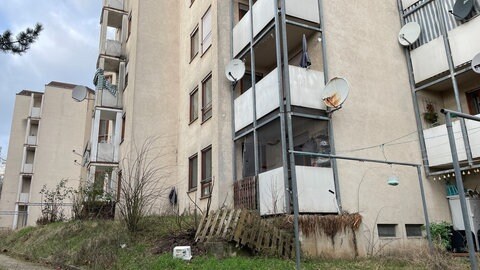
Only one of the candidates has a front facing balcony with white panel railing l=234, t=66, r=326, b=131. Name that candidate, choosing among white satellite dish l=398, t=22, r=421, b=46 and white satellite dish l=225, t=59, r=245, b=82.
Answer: white satellite dish l=398, t=22, r=421, b=46

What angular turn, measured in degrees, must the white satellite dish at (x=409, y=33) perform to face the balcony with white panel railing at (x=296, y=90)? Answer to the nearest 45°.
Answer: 0° — it already faces it

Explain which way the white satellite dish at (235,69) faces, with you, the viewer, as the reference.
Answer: facing the viewer and to the left of the viewer

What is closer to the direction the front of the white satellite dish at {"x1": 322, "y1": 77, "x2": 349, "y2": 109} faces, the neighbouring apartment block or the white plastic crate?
the white plastic crate

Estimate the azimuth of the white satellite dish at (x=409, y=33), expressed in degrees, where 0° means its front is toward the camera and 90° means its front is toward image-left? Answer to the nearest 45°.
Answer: approximately 45°

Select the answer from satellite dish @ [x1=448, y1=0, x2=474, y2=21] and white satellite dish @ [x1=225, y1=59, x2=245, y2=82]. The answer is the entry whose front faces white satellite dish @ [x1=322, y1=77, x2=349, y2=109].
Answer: the satellite dish

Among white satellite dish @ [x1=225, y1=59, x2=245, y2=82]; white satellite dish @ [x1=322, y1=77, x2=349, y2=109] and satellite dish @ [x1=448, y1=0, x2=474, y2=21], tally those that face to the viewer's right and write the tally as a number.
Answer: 0

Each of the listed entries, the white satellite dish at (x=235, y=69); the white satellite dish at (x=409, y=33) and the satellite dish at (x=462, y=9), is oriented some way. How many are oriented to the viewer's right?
0

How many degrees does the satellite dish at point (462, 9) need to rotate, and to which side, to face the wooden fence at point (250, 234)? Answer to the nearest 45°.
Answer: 0° — it already faces it

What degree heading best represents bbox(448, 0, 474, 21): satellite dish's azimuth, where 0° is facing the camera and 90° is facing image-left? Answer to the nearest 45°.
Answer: approximately 45°

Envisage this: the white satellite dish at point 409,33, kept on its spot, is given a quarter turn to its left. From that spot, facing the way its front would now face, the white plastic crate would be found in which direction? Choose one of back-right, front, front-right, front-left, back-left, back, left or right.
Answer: right

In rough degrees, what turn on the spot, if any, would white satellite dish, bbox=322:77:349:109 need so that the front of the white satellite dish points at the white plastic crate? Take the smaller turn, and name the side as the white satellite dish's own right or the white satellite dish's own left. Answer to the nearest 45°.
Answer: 0° — it already faces it

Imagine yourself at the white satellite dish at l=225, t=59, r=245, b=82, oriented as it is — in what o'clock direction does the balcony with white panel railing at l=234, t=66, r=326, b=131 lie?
The balcony with white panel railing is roughly at 9 o'clock from the white satellite dish.

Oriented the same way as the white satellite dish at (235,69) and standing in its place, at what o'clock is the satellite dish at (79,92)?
The satellite dish is roughly at 3 o'clock from the white satellite dish.

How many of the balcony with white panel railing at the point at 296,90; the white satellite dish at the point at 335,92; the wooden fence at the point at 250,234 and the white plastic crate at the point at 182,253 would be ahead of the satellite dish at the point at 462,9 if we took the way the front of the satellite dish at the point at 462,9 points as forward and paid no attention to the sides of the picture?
4
